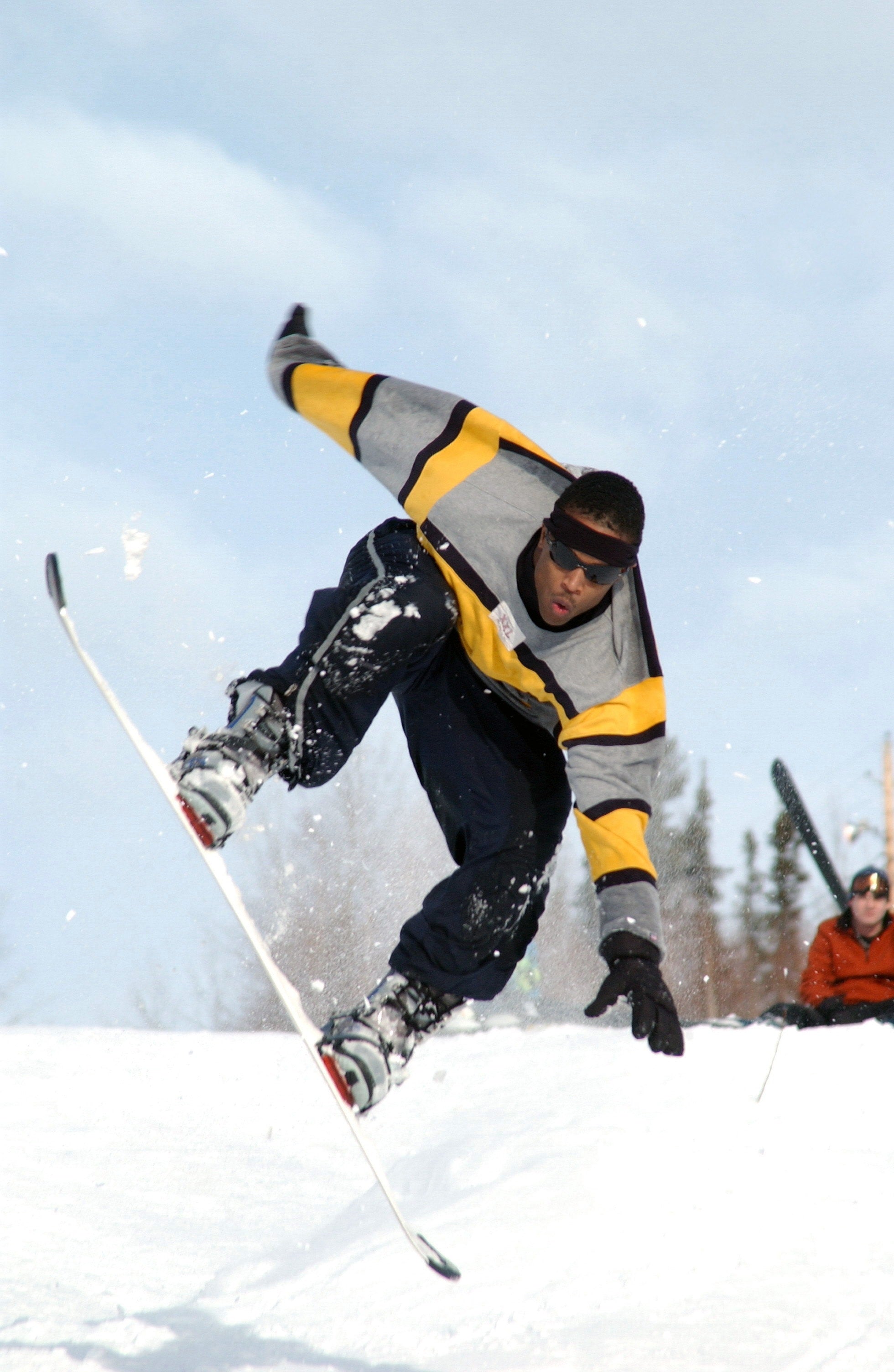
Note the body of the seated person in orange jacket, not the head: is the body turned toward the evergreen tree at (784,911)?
no

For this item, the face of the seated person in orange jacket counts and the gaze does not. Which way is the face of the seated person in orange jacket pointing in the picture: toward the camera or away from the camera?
toward the camera

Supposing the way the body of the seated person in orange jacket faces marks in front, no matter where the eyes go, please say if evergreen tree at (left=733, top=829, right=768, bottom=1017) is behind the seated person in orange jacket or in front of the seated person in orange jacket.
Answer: behind

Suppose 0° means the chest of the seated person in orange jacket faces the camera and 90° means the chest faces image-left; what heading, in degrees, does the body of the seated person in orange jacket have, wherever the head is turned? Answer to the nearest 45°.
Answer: approximately 0°

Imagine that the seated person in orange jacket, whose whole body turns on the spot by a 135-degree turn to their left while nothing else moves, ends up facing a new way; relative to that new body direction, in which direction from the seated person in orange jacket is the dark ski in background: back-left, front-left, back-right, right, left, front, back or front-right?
front-left
